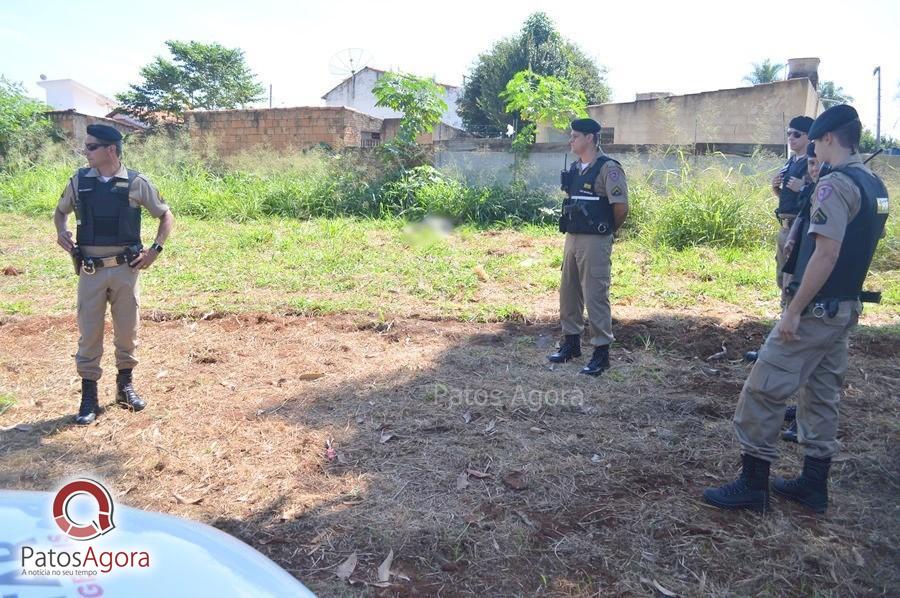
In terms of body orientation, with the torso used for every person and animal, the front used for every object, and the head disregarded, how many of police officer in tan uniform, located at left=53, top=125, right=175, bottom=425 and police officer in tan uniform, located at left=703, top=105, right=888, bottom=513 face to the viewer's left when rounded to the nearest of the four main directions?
1

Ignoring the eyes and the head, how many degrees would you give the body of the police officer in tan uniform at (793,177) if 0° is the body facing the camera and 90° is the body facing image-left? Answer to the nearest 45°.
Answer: approximately 45°

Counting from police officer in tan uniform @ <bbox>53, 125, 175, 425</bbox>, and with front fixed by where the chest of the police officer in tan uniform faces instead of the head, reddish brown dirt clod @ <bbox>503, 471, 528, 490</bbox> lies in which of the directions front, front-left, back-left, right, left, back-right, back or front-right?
front-left

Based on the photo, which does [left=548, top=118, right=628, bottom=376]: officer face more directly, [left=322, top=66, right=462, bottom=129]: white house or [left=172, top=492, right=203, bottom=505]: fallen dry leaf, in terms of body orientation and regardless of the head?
the fallen dry leaf

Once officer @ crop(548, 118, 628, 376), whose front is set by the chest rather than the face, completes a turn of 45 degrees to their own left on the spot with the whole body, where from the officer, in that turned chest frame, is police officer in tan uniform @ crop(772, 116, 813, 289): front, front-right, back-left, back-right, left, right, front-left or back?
left

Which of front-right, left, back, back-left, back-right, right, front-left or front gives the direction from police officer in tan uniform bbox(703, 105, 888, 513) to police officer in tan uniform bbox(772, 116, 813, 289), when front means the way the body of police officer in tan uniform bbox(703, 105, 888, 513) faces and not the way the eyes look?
right

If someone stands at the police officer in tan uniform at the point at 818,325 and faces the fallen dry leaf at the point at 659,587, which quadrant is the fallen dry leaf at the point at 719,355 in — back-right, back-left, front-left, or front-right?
back-right

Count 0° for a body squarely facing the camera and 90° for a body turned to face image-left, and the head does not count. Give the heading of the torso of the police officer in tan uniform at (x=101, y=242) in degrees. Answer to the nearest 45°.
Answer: approximately 0°

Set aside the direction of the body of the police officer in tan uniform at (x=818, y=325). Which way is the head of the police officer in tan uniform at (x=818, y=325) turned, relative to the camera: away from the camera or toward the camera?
away from the camera

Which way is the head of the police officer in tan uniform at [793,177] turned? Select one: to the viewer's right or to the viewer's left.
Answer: to the viewer's left

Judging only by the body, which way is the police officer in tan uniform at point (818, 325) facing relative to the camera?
to the viewer's left

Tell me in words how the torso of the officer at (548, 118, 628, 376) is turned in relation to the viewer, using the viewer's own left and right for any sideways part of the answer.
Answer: facing the viewer and to the left of the viewer
